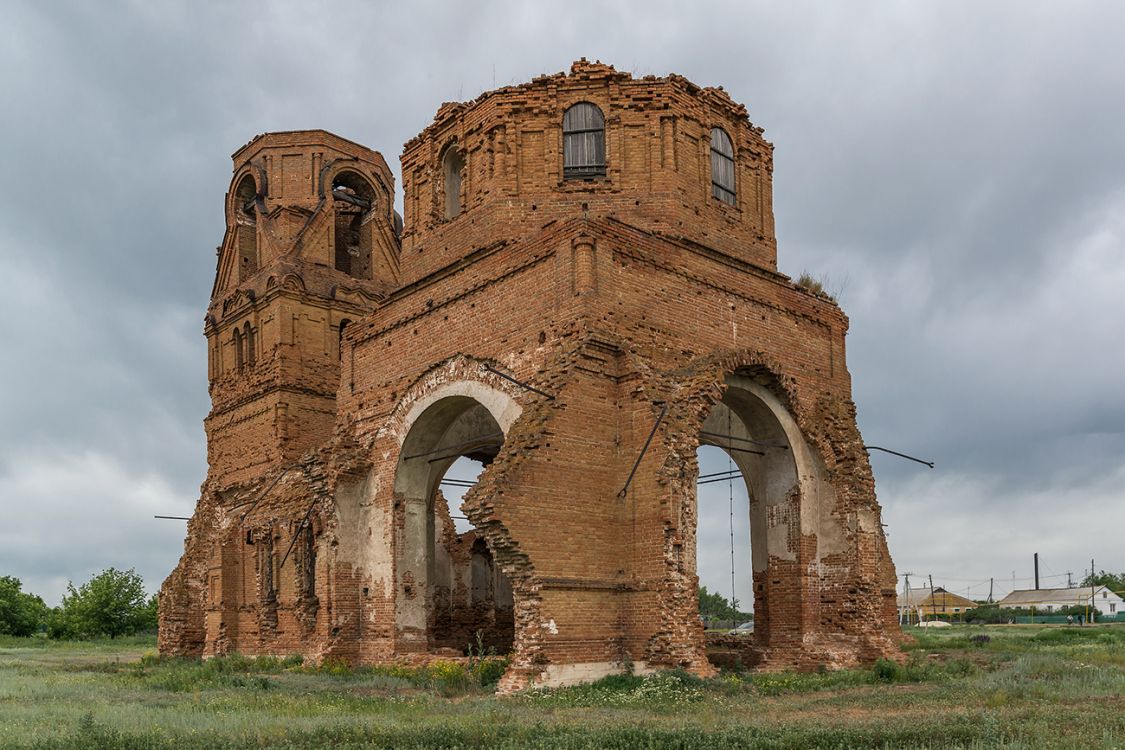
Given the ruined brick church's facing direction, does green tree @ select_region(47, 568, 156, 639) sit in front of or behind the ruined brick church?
in front

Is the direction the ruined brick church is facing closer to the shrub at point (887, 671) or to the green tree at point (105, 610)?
the green tree

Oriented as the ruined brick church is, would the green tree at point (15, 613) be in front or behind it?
in front

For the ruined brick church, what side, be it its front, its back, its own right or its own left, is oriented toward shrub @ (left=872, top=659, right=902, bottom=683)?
back

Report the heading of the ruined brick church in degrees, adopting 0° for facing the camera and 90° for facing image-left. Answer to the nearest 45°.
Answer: approximately 135°
